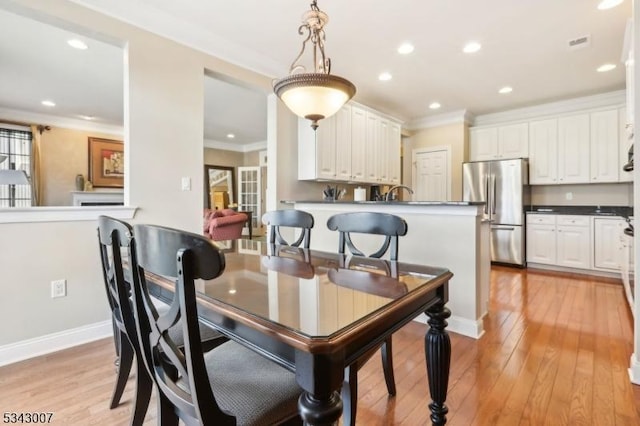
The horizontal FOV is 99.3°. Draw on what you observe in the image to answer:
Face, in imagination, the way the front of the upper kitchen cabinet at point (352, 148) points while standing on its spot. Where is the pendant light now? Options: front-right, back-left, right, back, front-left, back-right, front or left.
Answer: front-right

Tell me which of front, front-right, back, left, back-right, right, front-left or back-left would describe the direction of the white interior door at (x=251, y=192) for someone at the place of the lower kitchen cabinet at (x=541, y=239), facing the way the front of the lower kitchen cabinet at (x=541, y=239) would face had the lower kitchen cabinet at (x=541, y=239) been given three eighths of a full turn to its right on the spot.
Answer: front-left

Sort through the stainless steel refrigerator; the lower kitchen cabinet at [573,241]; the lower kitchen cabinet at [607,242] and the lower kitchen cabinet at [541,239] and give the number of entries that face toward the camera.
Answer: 4

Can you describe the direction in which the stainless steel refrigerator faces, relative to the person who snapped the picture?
facing the viewer

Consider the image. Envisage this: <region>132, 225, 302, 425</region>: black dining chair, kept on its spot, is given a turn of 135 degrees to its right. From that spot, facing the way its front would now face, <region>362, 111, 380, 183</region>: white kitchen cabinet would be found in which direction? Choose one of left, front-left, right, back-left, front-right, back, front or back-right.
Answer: back-left

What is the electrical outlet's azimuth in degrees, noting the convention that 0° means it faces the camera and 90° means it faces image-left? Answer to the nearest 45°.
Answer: approximately 315°

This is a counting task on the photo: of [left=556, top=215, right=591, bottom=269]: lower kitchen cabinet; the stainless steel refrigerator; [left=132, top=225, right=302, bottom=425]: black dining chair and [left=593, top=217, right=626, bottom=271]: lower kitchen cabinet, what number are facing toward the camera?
3

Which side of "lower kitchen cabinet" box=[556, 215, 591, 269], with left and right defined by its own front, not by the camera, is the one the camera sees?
front

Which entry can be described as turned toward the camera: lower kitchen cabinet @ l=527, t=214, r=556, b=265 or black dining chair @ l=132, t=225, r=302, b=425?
the lower kitchen cabinet

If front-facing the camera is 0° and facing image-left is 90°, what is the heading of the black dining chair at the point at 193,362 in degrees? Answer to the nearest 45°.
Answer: approximately 225°

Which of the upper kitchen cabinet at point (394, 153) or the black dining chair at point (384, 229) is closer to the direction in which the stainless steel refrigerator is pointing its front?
the black dining chair

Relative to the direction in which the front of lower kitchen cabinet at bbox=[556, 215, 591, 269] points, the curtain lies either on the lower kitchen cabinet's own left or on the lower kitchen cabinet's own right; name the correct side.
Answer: on the lower kitchen cabinet's own right

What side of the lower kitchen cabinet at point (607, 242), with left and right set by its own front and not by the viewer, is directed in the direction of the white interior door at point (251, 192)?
right

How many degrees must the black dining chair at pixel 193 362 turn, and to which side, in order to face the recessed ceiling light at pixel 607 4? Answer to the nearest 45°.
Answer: approximately 45° to its right

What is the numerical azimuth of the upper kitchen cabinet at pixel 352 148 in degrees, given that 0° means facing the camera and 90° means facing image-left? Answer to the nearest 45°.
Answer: approximately 315°

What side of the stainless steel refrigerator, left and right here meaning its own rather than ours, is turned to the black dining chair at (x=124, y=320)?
front
